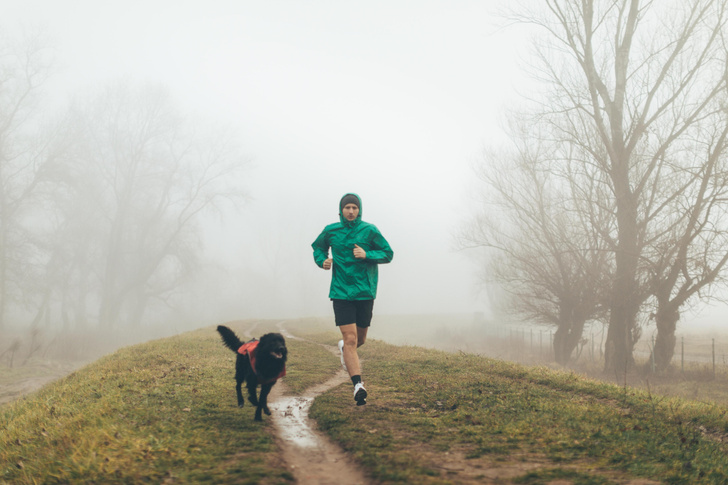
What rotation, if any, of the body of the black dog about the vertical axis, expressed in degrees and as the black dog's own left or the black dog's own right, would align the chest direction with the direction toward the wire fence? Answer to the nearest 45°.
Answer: approximately 90° to the black dog's own left

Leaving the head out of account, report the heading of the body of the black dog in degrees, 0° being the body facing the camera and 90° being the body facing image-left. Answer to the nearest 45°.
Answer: approximately 315°

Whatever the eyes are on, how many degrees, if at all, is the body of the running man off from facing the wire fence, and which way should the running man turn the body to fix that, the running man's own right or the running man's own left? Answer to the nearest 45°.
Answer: approximately 135° to the running man's own left

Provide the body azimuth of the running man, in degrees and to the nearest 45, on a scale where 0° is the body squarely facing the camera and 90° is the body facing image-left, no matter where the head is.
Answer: approximately 0°

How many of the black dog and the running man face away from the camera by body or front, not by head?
0
